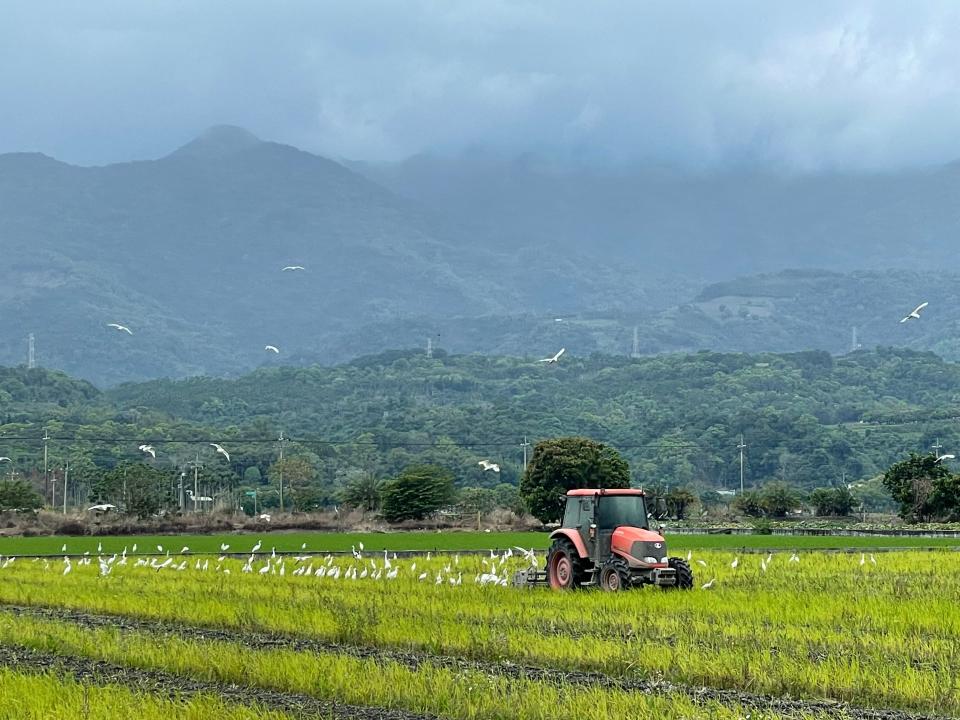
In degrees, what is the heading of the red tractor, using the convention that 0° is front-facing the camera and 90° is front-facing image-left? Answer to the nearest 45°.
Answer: approximately 315°
